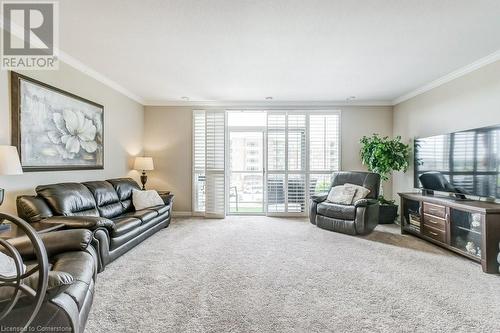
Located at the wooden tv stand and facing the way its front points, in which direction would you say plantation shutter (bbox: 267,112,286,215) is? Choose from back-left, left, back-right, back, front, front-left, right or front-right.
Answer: front-right

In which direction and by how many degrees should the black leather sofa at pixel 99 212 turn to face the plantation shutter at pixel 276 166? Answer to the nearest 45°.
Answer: approximately 45° to its left

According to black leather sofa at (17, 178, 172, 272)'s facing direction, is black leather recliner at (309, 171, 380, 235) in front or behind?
in front

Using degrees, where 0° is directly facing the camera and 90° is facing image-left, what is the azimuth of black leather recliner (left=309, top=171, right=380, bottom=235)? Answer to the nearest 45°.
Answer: approximately 45°

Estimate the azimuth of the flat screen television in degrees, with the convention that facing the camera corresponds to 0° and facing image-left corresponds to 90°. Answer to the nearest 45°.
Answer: approximately 45°

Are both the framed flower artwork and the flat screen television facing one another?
yes

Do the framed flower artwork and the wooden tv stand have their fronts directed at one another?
yes

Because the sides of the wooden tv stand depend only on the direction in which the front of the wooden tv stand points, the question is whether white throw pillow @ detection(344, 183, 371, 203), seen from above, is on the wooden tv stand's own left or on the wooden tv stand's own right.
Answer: on the wooden tv stand's own right

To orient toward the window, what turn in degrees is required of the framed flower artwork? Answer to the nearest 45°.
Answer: approximately 45° to its left

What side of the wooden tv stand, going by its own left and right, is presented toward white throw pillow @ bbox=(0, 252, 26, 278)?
front

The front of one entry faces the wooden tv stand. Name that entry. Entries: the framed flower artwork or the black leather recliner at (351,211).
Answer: the framed flower artwork
